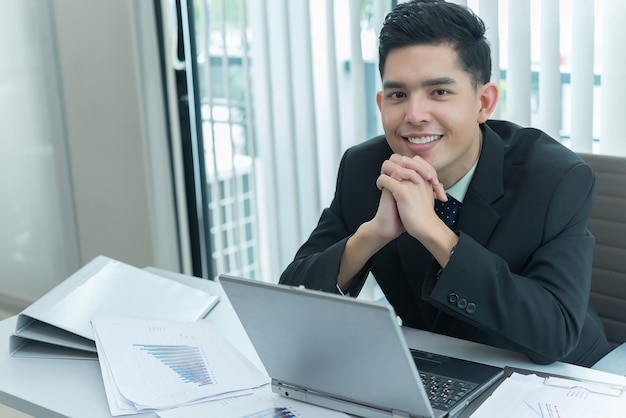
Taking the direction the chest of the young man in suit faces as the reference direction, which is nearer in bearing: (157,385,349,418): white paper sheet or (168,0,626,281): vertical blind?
the white paper sheet

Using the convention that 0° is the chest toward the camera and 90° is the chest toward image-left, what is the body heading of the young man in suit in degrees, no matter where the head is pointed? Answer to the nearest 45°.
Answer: approximately 45°

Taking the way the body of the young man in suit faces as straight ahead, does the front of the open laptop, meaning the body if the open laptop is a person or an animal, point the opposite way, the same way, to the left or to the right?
the opposite way

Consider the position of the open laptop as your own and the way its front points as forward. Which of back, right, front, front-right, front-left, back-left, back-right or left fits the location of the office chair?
front

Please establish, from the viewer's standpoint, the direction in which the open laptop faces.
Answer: facing away from the viewer and to the right of the viewer

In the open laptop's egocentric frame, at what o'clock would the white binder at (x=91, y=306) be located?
The white binder is roughly at 9 o'clock from the open laptop.
